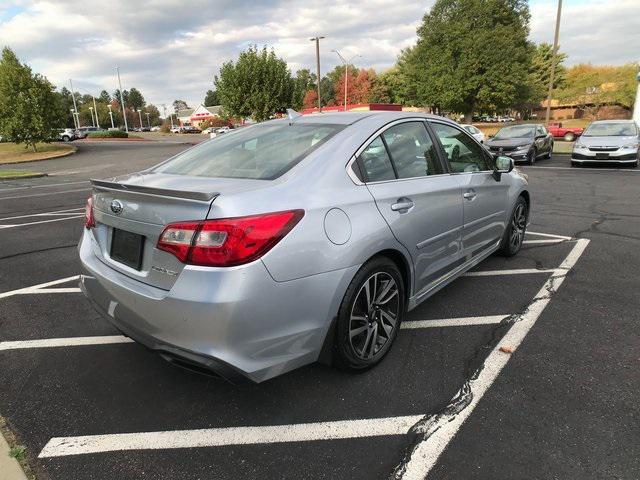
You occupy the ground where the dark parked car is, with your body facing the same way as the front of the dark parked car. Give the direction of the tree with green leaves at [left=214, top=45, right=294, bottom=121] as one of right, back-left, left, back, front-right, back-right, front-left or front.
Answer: right

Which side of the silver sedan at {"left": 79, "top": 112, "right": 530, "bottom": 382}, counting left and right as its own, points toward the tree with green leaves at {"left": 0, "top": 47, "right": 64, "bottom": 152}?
left

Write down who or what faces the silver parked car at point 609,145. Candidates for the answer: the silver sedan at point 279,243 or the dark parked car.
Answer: the silver sedan

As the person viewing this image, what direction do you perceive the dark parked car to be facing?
facing the viewer and to the left of the viewer

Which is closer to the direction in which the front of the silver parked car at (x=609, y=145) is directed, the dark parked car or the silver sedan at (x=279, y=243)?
the silver sedan

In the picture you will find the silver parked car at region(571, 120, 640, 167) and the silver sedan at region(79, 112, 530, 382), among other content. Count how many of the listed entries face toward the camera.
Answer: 1

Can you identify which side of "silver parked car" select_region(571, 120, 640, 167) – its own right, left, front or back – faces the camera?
front

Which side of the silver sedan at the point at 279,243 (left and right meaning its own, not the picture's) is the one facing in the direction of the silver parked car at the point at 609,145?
front

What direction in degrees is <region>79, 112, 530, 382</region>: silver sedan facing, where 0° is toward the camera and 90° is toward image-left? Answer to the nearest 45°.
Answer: approximately 225°

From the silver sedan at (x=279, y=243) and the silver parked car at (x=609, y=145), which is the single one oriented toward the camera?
the silver parked car

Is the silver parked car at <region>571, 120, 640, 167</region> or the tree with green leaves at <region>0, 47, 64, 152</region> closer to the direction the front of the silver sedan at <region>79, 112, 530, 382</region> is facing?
the silver parked car

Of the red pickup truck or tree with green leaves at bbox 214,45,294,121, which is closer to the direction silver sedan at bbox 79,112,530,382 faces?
the red pickup truck

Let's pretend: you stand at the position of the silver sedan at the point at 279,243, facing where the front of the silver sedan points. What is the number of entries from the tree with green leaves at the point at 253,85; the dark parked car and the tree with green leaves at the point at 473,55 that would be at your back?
0

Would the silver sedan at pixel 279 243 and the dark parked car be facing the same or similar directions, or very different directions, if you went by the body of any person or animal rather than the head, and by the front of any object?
very different directions

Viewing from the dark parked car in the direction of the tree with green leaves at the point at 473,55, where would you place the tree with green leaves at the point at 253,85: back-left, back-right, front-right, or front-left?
front-left

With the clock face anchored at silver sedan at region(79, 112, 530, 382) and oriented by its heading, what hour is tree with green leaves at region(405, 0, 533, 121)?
The tree with green leaves is roughly at 11 o'clock from the silver sedan.

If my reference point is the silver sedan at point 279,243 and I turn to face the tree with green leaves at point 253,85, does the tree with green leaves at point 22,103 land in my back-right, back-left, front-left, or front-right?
front-left

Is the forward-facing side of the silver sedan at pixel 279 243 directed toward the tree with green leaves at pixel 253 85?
no

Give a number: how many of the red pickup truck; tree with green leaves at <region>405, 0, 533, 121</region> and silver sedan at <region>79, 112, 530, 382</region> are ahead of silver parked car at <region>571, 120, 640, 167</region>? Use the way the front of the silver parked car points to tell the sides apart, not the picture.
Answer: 1
